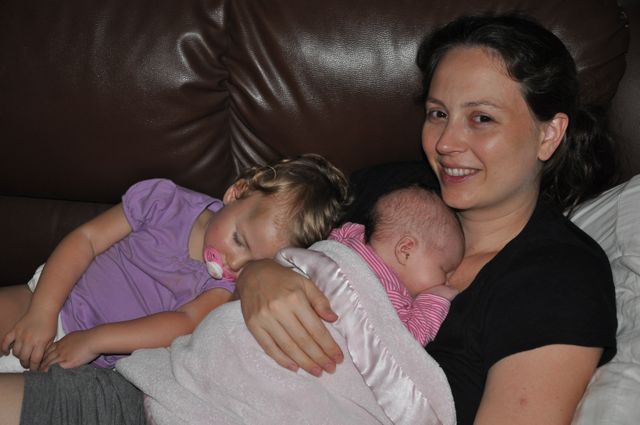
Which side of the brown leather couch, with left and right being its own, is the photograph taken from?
front

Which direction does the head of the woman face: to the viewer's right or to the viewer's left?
to the viewer's left
